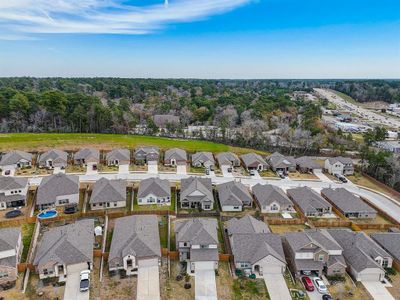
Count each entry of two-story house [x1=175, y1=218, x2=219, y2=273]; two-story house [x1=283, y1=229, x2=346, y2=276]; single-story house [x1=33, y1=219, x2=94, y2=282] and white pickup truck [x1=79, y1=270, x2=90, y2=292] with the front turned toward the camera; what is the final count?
3

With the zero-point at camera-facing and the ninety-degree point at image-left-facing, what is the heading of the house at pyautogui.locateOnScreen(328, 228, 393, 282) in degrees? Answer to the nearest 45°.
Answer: approximately 315°

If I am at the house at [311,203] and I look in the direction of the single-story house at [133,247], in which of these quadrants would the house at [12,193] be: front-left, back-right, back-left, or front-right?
front-right

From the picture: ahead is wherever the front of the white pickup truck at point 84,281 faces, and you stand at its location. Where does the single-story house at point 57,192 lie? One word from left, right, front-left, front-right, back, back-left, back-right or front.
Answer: front

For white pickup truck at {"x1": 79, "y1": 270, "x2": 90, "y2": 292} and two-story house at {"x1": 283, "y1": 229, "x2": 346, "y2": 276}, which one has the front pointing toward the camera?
the two-story house

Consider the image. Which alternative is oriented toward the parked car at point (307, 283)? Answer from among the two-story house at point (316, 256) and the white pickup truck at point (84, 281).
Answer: the two-story house

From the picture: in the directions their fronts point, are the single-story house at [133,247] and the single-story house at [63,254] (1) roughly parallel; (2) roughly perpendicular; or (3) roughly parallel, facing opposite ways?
roughly parallel

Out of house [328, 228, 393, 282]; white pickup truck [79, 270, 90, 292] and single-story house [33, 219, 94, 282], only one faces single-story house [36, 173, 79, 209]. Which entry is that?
the white pickup truck

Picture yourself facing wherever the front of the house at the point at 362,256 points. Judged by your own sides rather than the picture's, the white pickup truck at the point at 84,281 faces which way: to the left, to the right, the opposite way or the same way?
the opposite way

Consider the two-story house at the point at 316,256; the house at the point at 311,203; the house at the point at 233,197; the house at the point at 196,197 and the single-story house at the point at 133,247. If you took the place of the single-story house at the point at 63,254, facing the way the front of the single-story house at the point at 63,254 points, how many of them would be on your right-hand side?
0

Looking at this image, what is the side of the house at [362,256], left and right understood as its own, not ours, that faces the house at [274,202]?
back

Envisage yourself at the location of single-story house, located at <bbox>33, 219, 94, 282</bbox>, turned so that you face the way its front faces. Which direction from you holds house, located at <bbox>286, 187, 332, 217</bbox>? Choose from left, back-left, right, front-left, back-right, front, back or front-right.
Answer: left

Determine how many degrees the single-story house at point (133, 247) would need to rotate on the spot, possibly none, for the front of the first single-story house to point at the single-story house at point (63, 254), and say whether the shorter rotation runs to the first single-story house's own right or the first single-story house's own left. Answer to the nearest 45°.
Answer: approximately 90° to the first single-story house's own right

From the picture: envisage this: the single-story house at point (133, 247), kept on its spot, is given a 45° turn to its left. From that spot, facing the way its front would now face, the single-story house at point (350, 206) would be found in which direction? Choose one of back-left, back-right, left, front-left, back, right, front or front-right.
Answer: front-left

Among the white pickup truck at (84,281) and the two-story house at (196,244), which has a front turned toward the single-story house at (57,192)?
the white pickup truck

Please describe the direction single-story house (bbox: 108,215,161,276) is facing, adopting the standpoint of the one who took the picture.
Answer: facing the viewer

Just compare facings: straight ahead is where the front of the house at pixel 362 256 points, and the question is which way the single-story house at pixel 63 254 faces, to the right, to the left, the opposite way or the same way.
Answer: the same way

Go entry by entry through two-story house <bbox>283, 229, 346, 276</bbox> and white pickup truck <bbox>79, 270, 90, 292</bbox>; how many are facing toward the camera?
1

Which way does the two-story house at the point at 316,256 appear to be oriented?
toward the camera

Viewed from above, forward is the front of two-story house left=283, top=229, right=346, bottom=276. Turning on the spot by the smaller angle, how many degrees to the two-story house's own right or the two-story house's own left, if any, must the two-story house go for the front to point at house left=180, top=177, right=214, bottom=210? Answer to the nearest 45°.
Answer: approximately 90° to the two-story house's own right

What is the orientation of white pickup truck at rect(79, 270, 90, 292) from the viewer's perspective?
away from the camera
